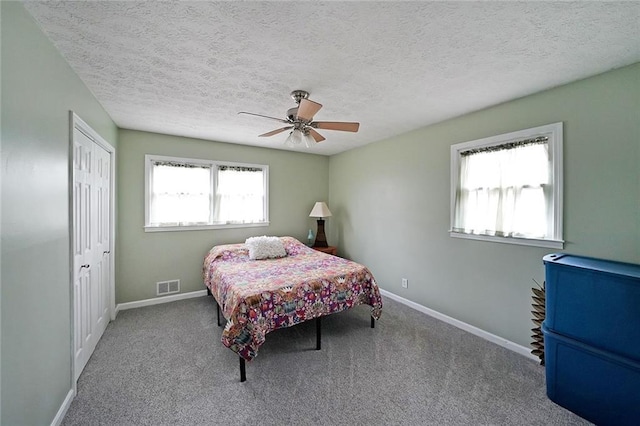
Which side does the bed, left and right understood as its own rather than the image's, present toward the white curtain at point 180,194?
back

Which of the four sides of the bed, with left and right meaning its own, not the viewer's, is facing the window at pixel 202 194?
back

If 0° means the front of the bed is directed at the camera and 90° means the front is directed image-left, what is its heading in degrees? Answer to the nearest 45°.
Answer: approximately 315°
